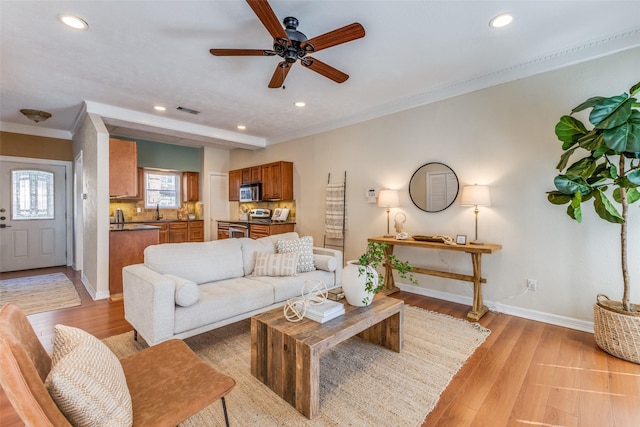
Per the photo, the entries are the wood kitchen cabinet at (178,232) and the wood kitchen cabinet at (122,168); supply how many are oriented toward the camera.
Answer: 1

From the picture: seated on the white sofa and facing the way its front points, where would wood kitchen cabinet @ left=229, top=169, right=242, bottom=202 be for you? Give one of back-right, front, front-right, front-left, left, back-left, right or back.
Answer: back-left

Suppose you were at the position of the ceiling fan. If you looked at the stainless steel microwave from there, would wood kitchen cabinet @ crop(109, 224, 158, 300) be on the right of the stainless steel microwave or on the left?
left

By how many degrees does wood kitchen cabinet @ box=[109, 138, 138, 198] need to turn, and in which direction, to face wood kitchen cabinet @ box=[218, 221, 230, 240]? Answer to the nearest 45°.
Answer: approximately 45° to its left

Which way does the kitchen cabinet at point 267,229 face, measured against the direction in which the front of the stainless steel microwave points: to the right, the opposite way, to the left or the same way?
the same way

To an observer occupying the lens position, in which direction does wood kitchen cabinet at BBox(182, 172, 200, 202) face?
facing the viewer

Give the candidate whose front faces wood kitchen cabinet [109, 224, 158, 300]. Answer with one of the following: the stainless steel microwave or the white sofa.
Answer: the stainless steel microwave

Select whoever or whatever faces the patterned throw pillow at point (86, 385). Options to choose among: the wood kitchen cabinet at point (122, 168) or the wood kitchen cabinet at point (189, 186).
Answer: the wood kitchen cabinet at point (189, 186)

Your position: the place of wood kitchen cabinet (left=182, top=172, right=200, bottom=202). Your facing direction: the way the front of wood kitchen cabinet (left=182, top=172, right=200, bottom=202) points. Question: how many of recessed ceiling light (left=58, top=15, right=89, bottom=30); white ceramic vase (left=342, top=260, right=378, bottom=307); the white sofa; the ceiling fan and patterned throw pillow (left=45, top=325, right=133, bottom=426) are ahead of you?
5

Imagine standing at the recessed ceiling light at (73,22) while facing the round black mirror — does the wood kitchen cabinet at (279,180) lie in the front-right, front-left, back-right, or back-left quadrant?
front-left

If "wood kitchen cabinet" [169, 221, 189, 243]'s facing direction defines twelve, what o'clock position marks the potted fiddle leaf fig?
The potted fiddle leaf fig is roughly at 11 o'clock from the wood kitchen cabinet.

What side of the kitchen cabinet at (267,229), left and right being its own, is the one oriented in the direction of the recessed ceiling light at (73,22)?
front

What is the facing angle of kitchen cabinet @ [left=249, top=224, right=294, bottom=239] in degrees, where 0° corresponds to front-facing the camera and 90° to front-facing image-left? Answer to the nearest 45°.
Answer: approximately 45°

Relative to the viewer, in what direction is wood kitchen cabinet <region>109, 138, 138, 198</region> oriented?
to the viewer's right

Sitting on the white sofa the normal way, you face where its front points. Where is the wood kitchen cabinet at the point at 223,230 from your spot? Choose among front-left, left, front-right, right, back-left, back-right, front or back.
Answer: back-left

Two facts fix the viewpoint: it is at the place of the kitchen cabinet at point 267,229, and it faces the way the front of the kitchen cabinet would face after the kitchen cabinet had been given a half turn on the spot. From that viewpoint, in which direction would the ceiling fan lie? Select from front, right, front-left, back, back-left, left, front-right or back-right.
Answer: back-right
